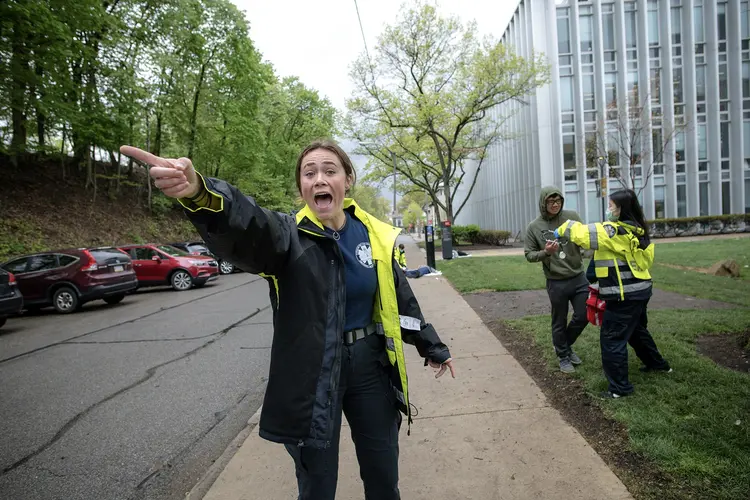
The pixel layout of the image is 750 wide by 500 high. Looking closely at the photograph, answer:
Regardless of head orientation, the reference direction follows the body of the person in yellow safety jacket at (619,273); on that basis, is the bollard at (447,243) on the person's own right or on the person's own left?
on the person's own right

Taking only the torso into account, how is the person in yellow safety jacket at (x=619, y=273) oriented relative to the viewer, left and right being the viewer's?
facing to the left of the viewer

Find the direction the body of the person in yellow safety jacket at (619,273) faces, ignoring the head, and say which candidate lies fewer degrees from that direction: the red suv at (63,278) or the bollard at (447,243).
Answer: the red suv

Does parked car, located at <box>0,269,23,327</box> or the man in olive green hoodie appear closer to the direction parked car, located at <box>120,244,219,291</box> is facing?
the man in olive green hoodie

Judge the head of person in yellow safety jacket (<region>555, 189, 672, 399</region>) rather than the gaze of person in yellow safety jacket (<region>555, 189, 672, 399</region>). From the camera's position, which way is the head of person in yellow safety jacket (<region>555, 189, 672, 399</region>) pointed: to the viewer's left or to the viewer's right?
to the viewer's left

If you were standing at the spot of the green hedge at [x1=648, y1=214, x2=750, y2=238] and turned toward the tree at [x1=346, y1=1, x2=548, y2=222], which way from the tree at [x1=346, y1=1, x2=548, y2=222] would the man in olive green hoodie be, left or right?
left

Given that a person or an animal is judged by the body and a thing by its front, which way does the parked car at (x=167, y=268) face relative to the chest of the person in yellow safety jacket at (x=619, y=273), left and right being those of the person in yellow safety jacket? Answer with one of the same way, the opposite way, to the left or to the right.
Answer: the opposite way

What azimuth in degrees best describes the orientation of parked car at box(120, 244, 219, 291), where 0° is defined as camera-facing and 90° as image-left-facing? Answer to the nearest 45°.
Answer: approximately 315°

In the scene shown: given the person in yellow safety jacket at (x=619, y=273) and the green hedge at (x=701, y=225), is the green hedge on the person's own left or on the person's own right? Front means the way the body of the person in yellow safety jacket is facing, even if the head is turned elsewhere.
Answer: on the person's own right

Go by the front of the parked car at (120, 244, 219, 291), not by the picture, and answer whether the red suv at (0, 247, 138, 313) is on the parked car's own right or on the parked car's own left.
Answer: on the parked car's own right

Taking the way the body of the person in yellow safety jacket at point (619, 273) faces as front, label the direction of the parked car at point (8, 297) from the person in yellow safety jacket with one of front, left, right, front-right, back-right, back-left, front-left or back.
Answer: front

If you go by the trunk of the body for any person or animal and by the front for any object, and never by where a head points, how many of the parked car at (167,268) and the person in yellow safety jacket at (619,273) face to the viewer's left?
1
